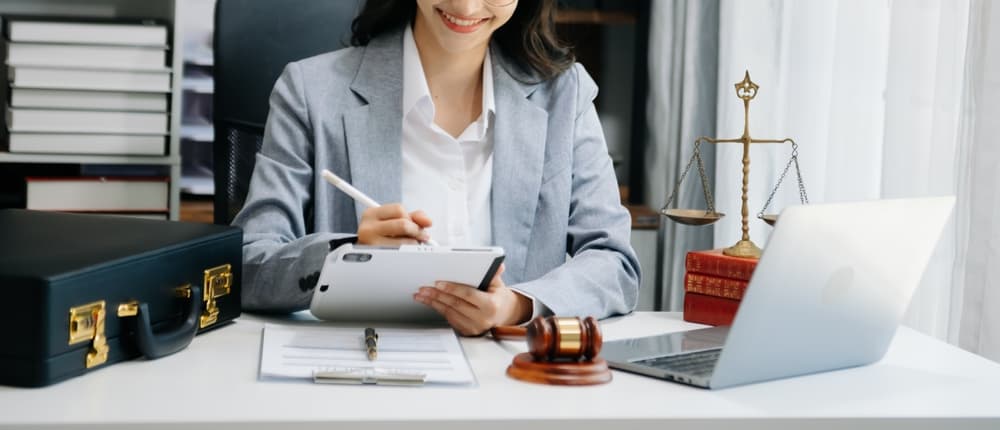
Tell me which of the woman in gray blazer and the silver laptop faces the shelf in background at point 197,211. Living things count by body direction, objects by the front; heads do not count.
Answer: the silver laptop

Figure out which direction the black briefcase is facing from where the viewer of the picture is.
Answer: facing the viewer and to the right of the viewer

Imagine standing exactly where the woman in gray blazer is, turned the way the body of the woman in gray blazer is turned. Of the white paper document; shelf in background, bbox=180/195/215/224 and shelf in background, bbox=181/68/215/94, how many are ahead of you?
1

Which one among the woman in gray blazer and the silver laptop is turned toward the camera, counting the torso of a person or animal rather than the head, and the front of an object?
the woman in gray blazer

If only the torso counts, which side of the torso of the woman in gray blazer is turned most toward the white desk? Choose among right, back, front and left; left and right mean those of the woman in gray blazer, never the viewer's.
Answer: front

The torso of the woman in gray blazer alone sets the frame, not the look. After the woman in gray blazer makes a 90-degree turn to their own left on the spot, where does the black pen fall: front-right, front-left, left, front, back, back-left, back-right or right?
right

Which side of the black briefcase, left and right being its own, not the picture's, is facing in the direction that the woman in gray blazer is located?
left

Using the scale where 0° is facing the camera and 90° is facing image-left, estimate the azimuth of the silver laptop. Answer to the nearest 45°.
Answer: approximately 135°

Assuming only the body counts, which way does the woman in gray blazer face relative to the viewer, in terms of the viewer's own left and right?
facing the viewer

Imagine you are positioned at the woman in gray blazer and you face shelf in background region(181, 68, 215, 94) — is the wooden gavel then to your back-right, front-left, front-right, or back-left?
back-left

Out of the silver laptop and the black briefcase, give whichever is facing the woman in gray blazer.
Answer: the silver laptop

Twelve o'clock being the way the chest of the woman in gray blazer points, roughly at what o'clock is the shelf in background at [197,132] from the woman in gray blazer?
The shelf in background is roughly at 5 o'clock from the woman in gray blazer.

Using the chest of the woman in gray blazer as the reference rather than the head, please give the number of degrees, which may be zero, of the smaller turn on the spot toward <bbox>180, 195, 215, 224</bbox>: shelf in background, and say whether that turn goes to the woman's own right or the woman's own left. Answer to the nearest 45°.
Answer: approximately 135° to the woman's own right

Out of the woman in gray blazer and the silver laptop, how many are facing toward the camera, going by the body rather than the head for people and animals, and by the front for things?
1

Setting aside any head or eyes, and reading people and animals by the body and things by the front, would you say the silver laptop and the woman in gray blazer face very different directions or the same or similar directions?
very different directions

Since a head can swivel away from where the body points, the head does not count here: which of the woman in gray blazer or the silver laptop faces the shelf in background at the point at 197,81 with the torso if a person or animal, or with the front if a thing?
the silver laptop

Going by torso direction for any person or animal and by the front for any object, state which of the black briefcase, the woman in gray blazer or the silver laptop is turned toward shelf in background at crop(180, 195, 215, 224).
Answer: the silver laptop

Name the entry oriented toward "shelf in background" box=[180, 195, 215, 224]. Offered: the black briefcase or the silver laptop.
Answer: the silver laptop

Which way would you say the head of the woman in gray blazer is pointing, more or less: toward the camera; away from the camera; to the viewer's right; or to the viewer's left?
toward the camera

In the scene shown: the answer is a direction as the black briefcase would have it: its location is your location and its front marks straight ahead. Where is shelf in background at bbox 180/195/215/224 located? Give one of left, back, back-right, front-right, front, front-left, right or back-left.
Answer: back-left
